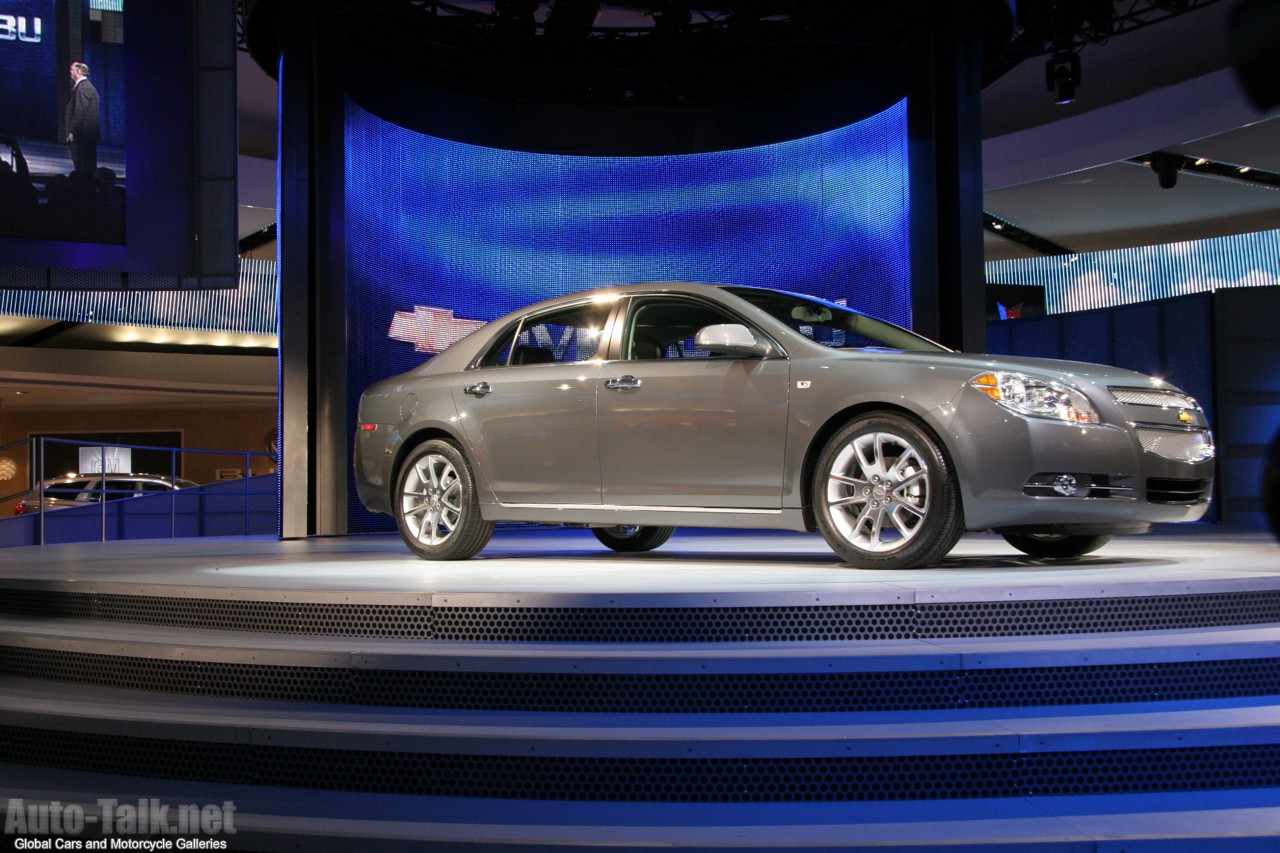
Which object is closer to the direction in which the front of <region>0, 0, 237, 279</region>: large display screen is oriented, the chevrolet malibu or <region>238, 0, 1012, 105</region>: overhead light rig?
the chevrolet malibu

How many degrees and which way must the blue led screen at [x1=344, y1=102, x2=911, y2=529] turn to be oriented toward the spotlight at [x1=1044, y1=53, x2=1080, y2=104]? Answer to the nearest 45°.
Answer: approximately 90° to its left

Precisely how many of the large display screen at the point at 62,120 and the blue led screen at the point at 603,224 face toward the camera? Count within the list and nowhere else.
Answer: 2

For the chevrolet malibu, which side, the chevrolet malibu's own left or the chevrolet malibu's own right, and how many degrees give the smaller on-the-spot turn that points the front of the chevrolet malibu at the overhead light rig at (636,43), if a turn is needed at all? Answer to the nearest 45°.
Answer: approximately 135° to the chevrolet malibu's own left

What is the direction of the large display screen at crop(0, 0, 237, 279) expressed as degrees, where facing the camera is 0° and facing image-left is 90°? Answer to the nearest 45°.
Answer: approximately 0°

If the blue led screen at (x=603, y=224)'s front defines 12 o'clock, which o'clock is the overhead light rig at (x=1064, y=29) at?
The overhead light rig is roughly at 9 o'clock from the blue led screen.

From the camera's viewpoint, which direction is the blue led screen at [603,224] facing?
toward the camera

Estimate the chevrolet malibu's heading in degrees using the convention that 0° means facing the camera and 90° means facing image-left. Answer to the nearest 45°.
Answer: approximately 315°

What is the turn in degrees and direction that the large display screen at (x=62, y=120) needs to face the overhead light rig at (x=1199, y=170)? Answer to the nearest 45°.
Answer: approximately 90° to its left

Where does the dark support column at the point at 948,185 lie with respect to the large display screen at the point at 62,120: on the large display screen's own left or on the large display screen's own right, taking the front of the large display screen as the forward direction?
on the large display screen's own left

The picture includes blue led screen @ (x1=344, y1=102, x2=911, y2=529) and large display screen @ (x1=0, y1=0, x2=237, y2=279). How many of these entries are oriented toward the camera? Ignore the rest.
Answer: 2
